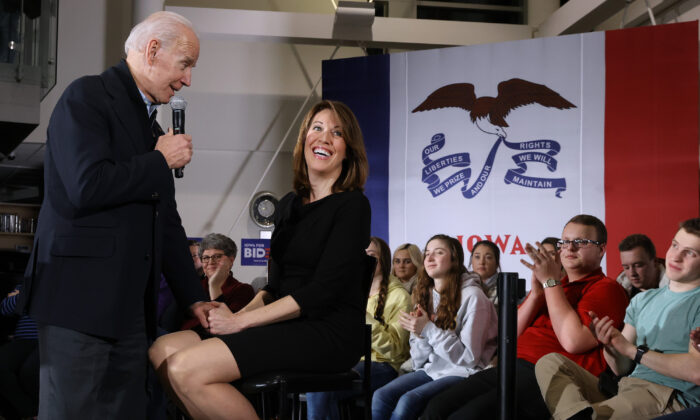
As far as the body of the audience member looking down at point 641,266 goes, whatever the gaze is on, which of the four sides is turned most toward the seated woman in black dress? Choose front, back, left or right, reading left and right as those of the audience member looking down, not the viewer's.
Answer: front

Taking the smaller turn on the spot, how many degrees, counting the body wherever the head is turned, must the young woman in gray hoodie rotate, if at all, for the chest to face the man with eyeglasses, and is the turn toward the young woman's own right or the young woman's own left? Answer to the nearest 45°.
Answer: approximately 90° to the young woman's own left

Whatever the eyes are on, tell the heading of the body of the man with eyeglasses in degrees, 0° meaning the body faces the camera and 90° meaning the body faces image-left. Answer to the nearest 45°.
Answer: approximately 45°

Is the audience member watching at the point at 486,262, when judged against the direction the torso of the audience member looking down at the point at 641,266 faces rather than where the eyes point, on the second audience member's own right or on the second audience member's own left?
on the second audience member's own right

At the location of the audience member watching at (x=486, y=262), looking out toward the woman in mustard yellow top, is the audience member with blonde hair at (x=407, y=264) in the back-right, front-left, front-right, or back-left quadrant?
front-right

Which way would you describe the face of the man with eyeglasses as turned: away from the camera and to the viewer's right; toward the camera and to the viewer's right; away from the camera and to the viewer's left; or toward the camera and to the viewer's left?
toward the camera and to the viewer's left

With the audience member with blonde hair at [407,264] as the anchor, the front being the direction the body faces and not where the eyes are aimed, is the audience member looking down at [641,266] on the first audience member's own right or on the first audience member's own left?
on the first audience member's own left

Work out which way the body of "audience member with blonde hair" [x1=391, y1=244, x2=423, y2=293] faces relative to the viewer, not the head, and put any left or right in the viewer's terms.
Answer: facing the viewer and to the left of the viewer

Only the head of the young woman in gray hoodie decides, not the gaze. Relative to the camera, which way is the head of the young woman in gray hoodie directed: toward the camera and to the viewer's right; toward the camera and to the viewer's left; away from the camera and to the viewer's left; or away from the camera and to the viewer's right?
toward the camera and to the viewer's left
